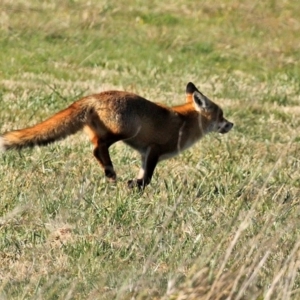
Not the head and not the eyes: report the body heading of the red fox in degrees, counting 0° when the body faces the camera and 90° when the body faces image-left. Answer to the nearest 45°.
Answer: approximately 270°
